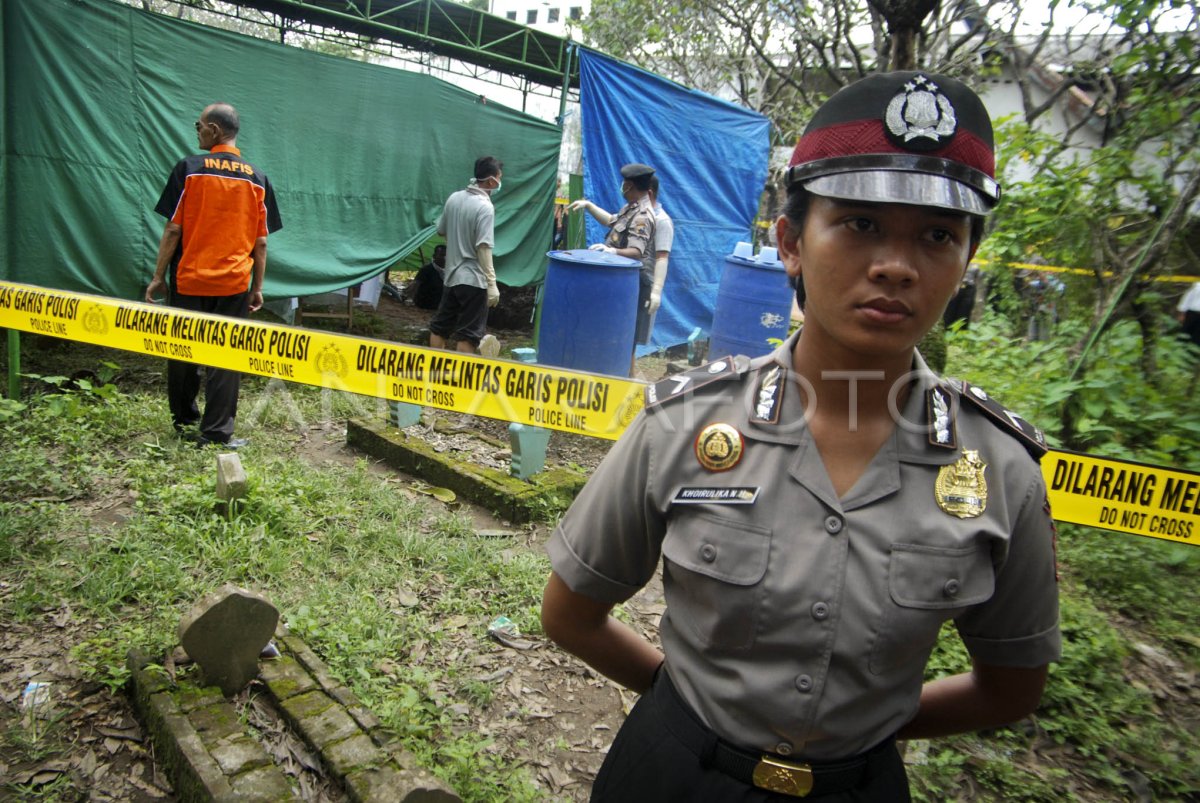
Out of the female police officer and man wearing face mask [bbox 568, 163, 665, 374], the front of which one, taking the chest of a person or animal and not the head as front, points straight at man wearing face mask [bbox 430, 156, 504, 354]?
man wearing face mask [bbox 568, 163, 665, 374]

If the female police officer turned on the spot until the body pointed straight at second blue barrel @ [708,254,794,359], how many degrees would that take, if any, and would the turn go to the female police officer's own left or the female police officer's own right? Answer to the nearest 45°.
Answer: approximately 180°

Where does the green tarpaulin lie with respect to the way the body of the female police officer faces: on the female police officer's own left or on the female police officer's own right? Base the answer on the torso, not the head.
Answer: on the female police officer's own right

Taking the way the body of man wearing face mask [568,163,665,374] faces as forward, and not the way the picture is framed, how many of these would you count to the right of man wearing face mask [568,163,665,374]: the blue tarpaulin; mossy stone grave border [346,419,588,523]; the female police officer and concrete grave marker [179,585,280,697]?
1

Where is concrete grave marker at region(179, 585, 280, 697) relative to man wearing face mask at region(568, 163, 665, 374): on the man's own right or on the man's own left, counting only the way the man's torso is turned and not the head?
on the man's own left

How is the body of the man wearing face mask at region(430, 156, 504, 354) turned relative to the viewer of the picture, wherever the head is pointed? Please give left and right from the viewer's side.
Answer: facing away from the viewer and to the right of the viewer

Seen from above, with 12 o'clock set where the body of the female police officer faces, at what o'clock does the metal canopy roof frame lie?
The metal canopy roof frame is roughly at 5 o'clock from the female police officer.

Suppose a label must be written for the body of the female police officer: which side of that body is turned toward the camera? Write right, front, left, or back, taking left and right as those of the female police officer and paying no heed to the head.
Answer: front

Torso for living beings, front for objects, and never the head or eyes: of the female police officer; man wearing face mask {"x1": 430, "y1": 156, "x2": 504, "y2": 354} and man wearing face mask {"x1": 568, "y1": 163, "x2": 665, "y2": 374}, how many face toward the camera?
1

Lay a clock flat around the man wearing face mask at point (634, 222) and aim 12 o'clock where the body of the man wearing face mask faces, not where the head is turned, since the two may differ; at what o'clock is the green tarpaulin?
The green tarpaulin is roughly at 12 o'clock from the man wearing face mask.

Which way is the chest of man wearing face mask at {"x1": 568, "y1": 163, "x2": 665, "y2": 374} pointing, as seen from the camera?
to the viewer's left

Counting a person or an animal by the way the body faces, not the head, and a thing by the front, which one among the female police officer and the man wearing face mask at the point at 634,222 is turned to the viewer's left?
the man wearing face mask

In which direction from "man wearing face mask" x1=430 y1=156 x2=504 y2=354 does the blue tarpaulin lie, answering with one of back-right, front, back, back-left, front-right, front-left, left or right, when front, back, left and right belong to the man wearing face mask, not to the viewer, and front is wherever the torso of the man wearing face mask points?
front

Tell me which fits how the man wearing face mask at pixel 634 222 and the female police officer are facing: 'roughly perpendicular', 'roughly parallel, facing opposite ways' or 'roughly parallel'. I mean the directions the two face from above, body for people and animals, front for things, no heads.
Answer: roughly perpendicular

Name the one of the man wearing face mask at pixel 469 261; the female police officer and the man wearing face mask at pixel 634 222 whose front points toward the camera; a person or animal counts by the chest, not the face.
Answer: the female police officer

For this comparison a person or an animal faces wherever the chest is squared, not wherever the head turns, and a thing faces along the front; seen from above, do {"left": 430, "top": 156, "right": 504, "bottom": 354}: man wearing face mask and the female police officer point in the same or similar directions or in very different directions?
very different directions

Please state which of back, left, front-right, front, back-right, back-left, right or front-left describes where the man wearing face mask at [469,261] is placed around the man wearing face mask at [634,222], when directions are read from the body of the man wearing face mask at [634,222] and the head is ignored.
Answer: front
